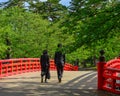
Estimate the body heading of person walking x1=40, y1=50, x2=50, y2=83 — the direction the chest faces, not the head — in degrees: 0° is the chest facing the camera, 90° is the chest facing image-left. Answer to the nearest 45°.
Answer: approximately 180°
